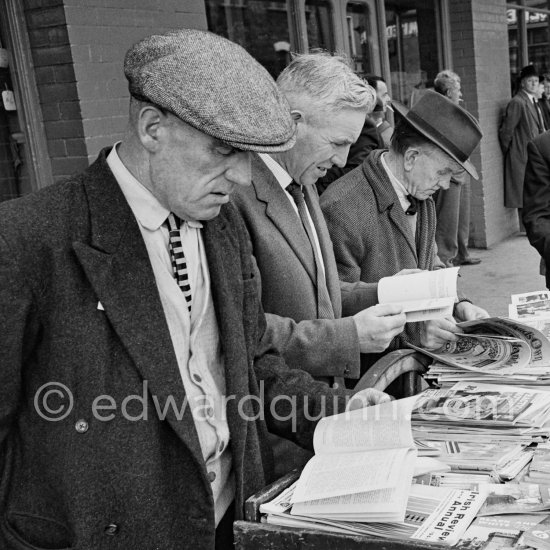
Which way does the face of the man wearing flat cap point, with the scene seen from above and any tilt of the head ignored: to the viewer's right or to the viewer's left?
to the viewer's right

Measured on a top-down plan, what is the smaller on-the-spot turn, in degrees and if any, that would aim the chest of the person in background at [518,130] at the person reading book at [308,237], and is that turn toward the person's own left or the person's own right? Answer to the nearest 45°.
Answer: approximately 45° to the person's own right

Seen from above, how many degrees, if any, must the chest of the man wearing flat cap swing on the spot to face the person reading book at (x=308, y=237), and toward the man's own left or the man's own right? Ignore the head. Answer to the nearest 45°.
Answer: approximately 90° to the man's own left

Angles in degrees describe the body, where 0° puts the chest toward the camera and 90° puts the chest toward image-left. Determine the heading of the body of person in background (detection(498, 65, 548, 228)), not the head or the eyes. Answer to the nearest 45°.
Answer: approximately 315°

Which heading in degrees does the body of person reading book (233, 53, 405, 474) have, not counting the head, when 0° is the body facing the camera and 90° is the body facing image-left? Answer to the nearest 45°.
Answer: approximately 315°

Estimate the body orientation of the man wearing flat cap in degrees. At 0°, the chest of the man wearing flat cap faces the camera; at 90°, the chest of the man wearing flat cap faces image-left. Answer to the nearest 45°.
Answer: approximately 315°

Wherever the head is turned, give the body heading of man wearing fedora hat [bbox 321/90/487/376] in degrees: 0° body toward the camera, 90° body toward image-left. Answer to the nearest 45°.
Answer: approximately 315°
